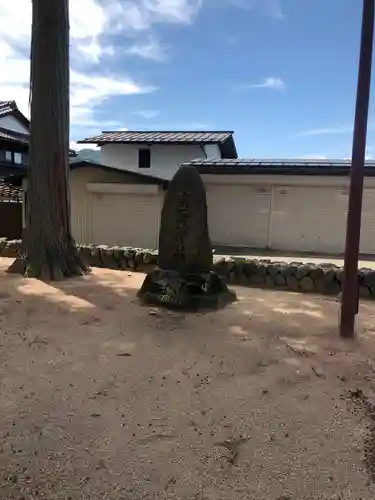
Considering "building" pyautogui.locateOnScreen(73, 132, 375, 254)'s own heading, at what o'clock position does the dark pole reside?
The dark pole is roughly at 12 o'clock from the building.

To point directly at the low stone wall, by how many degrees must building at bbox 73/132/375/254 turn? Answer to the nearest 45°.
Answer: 0° — it already faces it

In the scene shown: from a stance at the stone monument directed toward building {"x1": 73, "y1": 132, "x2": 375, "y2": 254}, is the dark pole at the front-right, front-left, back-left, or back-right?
back-right

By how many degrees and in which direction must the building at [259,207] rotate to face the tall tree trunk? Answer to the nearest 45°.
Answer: approximately 45° to its right

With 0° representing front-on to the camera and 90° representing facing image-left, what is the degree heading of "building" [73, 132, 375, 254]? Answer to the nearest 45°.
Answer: approximately 0°

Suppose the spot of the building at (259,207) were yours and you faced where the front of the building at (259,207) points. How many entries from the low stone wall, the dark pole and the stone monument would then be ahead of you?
3
